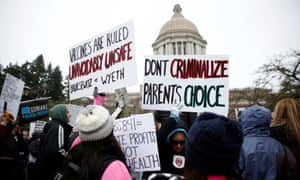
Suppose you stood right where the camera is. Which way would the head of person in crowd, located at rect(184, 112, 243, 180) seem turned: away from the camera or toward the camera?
away from the camera

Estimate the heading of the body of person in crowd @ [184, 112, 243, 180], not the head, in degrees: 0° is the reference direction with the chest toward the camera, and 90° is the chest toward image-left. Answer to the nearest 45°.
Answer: approximately 180°

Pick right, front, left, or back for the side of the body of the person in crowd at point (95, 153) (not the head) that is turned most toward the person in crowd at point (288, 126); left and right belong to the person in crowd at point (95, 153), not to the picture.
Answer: right

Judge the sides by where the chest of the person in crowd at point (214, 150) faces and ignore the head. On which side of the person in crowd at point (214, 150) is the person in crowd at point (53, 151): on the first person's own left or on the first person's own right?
on the first person's own left

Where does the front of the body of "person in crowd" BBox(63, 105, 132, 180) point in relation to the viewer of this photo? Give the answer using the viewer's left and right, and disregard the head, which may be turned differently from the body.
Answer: facing away from the viewer

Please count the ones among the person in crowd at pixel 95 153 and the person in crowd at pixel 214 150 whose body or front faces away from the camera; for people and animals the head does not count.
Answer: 2

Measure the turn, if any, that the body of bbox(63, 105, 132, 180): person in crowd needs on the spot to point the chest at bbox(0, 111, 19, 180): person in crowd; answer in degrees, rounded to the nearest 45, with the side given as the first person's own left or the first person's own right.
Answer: approximately 45° to the first person's own left

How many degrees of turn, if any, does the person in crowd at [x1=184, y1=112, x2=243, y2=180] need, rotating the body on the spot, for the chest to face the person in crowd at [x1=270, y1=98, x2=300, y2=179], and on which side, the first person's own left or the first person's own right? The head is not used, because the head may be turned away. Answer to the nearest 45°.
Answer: approximately 45° to the first person's own right

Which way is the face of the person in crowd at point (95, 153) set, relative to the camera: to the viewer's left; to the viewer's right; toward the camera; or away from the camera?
away from the camera
